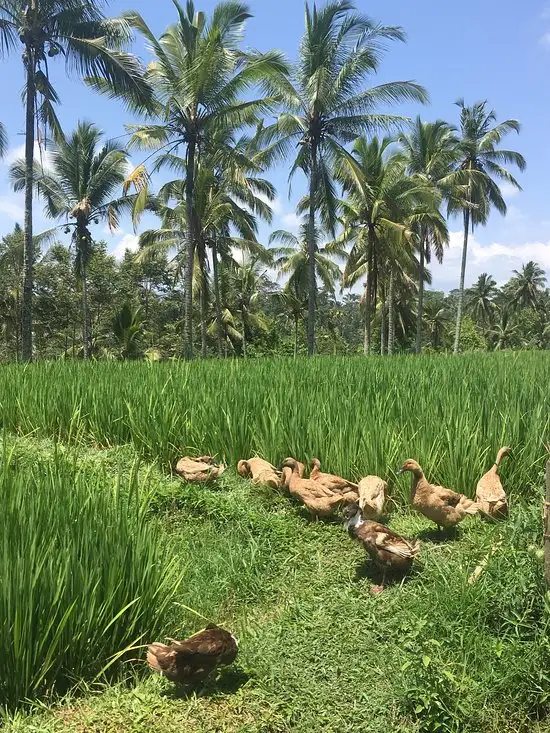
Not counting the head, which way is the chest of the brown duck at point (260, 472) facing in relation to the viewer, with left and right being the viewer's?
facing to the left of the viewer

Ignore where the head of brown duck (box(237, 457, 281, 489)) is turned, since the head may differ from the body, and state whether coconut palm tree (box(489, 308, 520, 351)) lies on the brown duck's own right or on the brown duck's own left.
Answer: on the brown duck's own right

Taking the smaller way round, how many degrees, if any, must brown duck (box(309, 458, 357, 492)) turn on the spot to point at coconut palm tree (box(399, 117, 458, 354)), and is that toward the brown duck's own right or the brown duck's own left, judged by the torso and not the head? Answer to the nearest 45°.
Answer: approximately 90° to the brown duck's own right

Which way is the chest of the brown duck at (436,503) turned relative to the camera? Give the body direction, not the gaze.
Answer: to the viewer's left

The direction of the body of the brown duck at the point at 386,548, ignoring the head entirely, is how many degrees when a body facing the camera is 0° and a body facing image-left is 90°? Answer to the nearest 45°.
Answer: approximately 90°

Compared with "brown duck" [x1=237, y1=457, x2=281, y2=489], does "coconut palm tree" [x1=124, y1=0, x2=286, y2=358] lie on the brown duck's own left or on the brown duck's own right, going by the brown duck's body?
on the brown duck's own right

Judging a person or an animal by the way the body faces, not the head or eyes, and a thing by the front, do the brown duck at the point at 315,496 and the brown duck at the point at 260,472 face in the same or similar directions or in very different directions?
same or similar directions

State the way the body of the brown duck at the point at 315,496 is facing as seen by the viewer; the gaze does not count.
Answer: to the viewer's left

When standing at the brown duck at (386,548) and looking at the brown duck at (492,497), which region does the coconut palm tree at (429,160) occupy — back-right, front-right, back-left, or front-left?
front-left

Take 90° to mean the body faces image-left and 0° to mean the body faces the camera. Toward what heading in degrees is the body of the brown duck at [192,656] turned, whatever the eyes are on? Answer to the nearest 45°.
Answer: approximately 270°

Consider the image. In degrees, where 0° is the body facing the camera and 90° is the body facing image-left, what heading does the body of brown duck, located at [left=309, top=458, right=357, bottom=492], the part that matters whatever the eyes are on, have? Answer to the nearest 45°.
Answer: approximately 90°

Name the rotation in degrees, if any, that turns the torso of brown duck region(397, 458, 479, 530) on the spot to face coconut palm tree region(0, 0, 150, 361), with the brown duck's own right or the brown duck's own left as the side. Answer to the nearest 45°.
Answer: approximately 45° to the brown duck's own right
